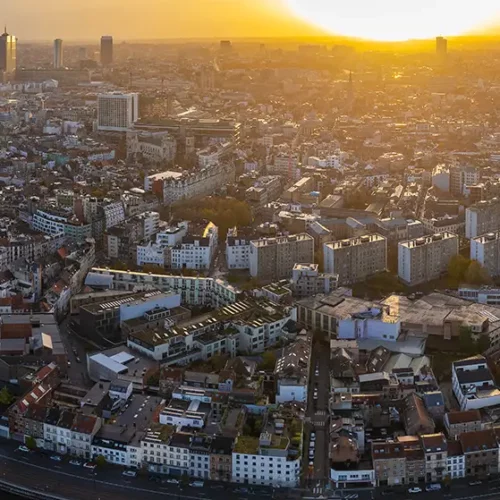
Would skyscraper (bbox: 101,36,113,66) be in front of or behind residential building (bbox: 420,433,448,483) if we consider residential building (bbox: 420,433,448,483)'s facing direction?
behind

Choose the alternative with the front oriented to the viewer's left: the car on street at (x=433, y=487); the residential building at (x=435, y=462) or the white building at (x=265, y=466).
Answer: the car on street

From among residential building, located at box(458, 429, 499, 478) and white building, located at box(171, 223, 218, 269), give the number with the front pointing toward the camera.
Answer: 2

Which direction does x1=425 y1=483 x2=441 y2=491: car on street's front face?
to the viewer's left

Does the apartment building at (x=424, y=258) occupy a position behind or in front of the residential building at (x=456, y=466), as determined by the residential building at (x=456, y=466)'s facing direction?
behind

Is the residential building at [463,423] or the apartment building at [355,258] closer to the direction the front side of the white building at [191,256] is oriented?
the residential building

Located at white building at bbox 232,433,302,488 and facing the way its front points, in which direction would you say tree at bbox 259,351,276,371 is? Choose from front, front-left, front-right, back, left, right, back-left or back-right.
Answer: back
